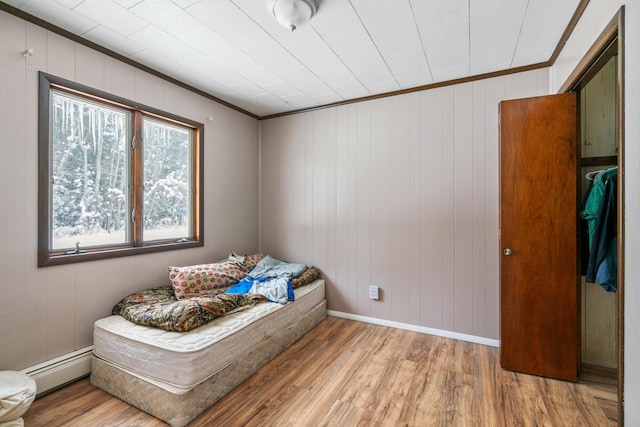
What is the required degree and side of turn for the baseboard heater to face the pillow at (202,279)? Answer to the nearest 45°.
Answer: approximately 45° to its left

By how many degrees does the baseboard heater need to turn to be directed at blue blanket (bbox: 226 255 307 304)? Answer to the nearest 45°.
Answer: approximately 45° to its left

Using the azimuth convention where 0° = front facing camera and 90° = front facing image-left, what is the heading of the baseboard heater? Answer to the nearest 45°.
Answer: approximately 315°

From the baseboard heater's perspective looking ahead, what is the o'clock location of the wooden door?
The wooden door is roughly at 12 o'clock from the baseboard heater.

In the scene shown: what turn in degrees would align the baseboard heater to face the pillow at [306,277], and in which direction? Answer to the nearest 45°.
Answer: approximately 45° to its left

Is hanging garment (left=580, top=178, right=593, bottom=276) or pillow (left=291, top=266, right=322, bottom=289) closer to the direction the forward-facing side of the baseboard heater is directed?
the hanging garment
